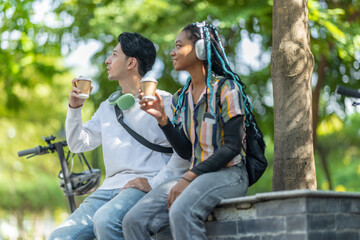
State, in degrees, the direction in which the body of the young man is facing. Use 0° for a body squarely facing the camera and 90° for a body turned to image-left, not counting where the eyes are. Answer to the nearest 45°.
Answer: approximately 45°

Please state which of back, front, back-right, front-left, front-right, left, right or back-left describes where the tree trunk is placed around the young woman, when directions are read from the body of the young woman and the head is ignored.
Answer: back

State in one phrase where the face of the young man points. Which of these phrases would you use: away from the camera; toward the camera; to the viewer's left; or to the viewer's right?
to the viewer's left

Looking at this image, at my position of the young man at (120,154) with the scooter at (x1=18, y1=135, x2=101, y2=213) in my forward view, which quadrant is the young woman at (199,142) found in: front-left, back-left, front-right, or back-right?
back-right

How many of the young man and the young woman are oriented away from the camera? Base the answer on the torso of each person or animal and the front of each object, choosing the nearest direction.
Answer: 0

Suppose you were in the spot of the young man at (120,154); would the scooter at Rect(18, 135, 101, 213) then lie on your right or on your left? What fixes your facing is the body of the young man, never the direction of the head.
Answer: on your right

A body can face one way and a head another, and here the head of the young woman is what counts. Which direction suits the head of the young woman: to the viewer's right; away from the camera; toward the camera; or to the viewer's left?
to the viewer's left

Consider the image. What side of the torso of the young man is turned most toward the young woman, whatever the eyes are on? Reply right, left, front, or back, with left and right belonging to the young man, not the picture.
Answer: left

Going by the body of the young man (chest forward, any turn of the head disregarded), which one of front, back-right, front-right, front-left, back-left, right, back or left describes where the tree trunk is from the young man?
back-left

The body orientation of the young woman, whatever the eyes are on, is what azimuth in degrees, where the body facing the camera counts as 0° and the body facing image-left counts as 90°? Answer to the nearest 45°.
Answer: approximately 45°

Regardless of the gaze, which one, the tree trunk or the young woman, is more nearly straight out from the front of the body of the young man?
the young woman
